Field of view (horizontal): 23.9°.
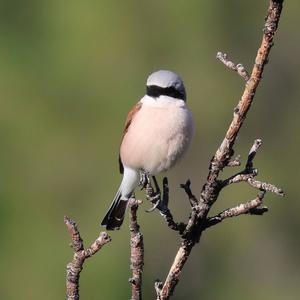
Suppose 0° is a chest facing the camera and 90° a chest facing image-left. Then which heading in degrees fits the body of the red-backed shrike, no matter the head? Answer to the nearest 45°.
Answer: approximately 315°

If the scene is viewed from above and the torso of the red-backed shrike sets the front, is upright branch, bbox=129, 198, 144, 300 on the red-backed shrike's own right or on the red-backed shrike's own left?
on the red-backed shrike's own right
